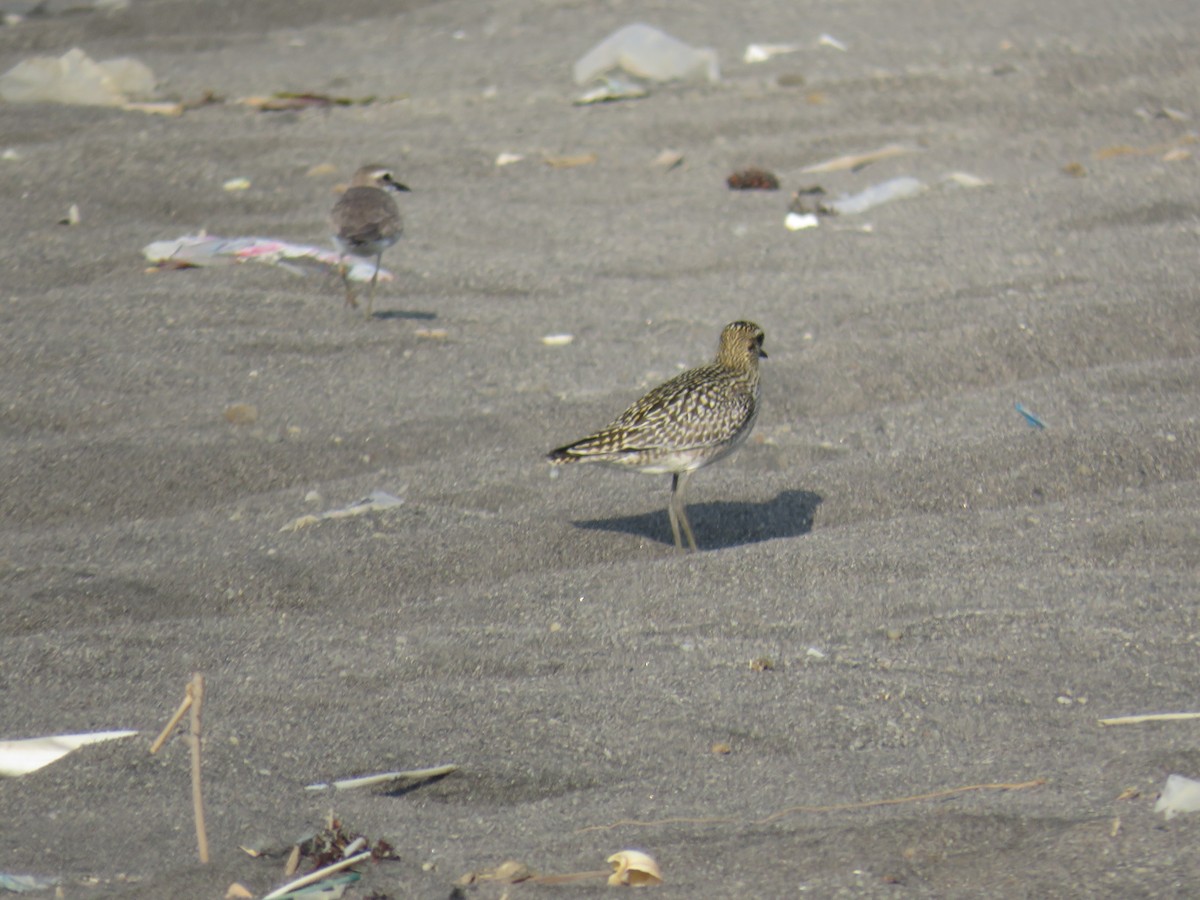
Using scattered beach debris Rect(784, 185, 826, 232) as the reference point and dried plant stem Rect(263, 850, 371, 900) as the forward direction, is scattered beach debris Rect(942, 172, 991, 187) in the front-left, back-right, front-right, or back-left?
back-left

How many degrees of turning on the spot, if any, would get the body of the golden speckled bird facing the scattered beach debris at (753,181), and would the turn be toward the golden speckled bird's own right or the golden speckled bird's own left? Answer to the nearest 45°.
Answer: approximately 90° to the golden speckled bird's own left

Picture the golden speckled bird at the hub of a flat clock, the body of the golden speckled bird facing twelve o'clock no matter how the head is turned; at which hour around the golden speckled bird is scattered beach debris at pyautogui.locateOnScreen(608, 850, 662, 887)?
The scattered beach debris is roughly at 3 o'clock from the golden speckled bird.

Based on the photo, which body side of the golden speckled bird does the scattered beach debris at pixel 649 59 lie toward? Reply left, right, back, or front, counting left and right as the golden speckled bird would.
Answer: left

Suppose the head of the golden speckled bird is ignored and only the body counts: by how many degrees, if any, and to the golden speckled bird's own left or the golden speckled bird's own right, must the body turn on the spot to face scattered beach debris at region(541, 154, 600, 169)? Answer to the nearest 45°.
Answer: approximately 90° to the golden speckled bird's own left

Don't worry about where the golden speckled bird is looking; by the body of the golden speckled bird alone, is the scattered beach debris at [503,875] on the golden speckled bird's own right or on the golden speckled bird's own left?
on the golden speckled bird's own right

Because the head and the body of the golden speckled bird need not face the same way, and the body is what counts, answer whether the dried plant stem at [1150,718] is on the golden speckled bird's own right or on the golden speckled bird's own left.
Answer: on the golden speckled bird's own right

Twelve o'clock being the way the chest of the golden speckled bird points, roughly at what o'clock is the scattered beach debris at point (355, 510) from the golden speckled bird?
The scattered beach debris is roughly at 6 o'clock from the golden speckled bird.

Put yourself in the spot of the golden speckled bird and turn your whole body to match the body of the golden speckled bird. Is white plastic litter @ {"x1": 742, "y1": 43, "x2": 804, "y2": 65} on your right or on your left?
on your left

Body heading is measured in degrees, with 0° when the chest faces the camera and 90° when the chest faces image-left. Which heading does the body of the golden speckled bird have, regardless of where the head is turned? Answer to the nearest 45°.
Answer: approximately 270°

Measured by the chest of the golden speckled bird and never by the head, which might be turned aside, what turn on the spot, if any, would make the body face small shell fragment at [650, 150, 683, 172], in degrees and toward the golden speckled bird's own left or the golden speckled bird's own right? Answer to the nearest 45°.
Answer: approximately 90° to the golden speckled bird's own left

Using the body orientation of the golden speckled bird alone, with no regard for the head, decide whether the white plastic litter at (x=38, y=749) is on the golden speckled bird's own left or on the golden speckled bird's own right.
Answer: on the golden speckled bird's own right
